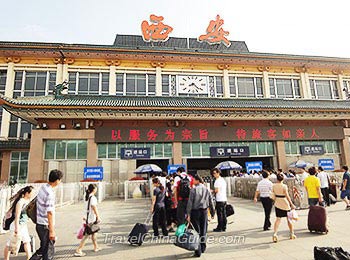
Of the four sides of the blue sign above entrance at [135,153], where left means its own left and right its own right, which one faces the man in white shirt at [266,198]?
front

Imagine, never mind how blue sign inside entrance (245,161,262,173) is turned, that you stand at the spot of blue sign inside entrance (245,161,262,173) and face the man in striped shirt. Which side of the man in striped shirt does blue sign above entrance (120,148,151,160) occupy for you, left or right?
right

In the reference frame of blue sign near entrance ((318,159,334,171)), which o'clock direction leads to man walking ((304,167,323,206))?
The man walking is roughly at 12 o'clock from the blue sign near entrance.

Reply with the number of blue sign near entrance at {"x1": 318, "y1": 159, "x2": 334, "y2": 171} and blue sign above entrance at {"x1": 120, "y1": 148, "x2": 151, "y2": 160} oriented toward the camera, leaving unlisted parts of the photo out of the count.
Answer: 2

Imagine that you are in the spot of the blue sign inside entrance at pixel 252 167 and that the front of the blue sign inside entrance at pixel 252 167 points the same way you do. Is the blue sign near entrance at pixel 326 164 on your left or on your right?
on your left

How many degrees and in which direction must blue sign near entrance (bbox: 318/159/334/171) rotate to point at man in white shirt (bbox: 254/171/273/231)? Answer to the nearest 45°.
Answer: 0° — it already faces them
